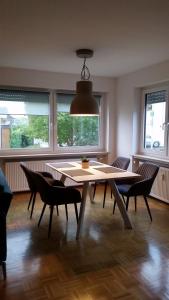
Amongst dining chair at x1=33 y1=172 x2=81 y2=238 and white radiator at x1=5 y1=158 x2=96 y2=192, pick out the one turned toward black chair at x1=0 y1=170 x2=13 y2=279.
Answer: the white radiator

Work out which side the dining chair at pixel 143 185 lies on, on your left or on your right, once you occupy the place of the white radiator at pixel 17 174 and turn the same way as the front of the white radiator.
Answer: on your left

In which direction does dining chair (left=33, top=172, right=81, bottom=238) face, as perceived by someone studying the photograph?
facing away from the viewer and to the right of the viewer

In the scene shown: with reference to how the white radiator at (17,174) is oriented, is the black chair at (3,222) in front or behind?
in front

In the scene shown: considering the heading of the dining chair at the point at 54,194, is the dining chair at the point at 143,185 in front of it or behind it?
in front

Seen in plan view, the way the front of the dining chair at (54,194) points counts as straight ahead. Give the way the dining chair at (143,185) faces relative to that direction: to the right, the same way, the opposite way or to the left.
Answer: the opposite way

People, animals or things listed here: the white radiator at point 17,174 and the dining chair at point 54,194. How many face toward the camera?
1

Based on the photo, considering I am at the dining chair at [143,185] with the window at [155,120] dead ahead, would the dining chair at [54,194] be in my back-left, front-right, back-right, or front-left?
back-left

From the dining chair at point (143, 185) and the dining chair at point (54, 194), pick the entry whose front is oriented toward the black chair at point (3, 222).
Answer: the dining chair at point (143, 185)

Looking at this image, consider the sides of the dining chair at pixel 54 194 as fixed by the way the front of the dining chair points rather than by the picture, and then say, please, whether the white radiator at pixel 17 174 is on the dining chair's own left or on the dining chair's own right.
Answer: on the dining chair's own left

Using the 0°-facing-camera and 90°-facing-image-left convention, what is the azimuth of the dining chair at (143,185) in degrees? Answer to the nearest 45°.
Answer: approximately 45°

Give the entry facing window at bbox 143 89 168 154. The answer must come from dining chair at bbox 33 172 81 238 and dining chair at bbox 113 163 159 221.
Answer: dining chair at bbox 33 172 81 238

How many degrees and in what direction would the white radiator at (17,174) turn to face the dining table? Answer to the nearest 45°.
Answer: approximately 45° to its left
